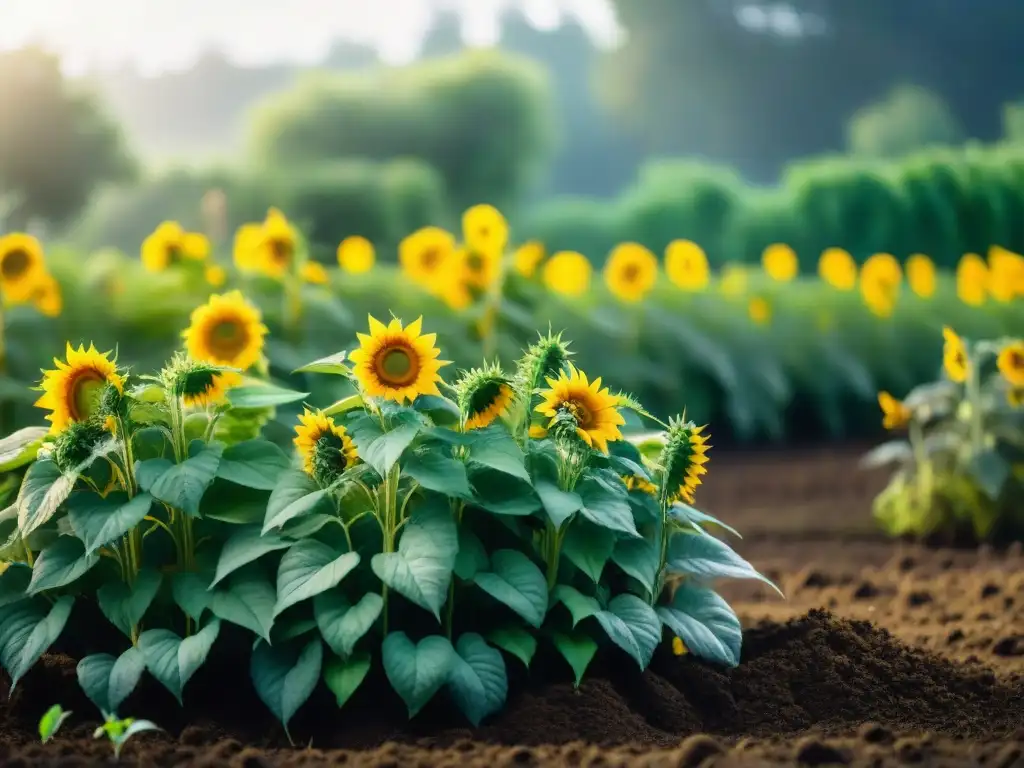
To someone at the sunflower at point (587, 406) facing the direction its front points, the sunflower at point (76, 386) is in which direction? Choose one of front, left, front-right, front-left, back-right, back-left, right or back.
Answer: right

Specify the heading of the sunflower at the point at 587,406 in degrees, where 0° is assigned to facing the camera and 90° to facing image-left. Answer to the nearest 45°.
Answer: approximately 0°

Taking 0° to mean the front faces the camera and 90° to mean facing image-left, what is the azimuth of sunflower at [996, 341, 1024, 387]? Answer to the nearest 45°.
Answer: approximately 0°

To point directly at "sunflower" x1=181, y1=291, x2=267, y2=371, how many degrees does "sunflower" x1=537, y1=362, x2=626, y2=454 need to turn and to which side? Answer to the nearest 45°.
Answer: approximately 135° to its right

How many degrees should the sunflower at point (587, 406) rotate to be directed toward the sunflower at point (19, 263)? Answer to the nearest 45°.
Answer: approximately 135° to its right

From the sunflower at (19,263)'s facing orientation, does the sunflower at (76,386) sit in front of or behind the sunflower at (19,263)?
in front

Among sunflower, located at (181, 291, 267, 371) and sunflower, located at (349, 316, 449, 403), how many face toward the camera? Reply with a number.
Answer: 2
